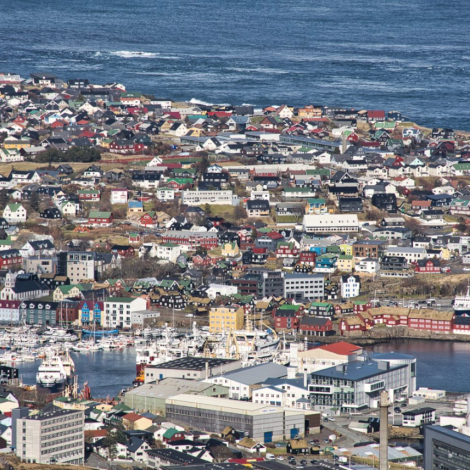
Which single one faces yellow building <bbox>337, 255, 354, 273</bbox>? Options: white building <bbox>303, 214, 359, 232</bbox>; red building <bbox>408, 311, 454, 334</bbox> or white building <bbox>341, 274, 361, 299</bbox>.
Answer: white building <bbox>303, 214, 359, 232</bbox>

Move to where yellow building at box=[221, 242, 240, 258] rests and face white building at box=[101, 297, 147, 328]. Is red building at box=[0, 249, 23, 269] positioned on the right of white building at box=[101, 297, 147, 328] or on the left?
right

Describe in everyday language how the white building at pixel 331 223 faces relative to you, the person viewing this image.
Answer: facing the viewer

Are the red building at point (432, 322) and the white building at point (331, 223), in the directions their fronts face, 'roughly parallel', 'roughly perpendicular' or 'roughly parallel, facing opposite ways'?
roughly parallel

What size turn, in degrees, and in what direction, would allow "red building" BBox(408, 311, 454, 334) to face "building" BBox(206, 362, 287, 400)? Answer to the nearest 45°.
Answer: approximately 45° to its right

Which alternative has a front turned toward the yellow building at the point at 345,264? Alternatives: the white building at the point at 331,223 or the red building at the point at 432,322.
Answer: the white building

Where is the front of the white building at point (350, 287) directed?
toward the camera

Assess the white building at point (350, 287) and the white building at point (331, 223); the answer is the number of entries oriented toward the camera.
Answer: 2

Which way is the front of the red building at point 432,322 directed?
toward the camera

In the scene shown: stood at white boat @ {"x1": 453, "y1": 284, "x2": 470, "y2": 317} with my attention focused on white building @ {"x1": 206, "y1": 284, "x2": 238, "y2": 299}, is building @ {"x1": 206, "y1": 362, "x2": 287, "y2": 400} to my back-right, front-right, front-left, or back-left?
front-left

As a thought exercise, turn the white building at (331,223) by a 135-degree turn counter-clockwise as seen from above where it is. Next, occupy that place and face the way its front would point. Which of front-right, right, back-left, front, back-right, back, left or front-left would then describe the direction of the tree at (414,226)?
front-right

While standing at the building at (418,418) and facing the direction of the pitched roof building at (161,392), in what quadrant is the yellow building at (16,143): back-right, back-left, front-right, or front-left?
front-right

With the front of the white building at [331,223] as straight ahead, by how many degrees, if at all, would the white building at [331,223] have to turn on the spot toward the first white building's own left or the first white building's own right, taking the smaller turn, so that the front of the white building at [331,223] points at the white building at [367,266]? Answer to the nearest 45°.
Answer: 0° — it already faces it

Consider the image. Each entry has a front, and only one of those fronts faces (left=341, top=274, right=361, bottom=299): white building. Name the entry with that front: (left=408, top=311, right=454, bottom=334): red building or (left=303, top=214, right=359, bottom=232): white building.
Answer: (left=303, top=214, right=359, bottom=232): white building
